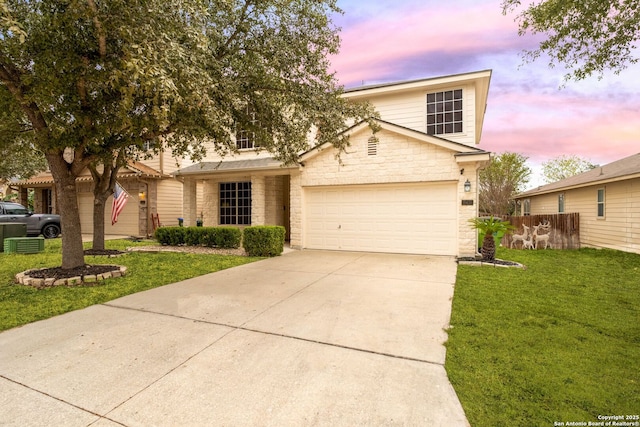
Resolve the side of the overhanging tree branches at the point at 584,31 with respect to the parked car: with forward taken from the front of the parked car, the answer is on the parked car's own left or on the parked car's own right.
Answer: on the parked car's own right

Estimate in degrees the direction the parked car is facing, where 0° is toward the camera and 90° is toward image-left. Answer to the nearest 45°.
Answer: approximately 270°

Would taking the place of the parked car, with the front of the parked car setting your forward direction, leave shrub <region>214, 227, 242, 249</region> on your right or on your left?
on your right

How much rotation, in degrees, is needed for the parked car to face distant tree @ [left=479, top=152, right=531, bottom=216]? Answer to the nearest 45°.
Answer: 0° — it already faces it

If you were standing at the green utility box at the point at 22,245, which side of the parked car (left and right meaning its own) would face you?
right
